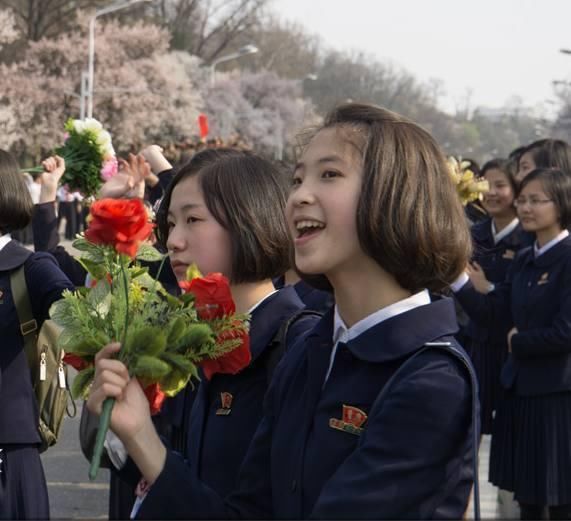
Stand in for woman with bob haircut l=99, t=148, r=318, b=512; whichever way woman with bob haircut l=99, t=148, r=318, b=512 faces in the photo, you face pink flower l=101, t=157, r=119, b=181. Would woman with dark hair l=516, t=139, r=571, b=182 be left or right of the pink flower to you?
right

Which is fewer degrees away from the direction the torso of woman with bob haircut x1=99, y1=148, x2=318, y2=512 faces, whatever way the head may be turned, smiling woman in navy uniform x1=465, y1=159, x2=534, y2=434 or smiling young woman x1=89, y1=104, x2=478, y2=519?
the smiling young woman

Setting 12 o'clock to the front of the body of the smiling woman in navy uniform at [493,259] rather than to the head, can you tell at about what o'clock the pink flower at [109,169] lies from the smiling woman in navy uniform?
The pink flower is roughly at 12 o'clock from the smiling woman in navy uniform.

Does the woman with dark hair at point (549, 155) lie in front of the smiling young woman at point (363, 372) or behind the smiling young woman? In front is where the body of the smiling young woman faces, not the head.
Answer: behind

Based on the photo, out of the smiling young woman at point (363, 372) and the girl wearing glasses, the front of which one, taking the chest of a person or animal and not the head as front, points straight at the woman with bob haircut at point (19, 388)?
the girl wearing glasses
